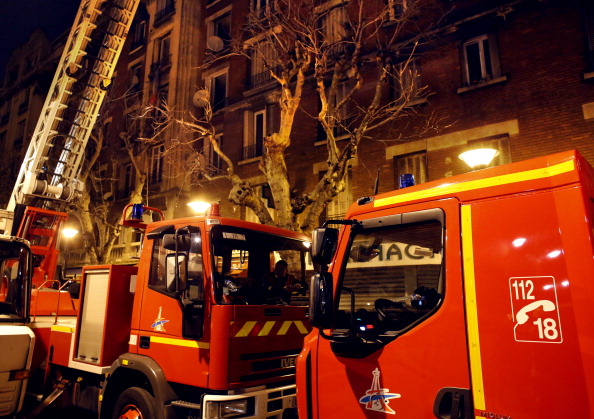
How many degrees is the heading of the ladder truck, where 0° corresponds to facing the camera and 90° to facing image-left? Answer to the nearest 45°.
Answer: approximately 315°

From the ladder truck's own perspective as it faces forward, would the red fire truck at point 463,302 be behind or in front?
in front

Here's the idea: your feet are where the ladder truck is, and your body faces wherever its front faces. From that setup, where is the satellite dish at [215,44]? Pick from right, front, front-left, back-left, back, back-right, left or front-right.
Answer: back-left

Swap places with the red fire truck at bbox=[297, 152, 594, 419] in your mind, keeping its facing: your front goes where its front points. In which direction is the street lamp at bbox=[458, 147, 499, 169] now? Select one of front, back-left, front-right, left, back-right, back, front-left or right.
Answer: front-right

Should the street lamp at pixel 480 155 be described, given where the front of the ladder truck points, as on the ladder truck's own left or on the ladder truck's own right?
on the ladder truck's own left

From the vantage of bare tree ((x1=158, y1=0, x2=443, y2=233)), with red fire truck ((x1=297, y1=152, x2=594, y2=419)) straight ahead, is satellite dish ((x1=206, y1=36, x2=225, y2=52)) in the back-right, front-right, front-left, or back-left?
back-right

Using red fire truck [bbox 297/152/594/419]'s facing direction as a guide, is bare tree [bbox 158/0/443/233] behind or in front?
in front

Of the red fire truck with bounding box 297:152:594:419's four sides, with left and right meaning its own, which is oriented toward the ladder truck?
front

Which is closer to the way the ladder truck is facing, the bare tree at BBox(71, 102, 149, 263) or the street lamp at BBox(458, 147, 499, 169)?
the street lamp

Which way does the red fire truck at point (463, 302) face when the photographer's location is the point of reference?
facing away from the viewer and to the left of the viewer

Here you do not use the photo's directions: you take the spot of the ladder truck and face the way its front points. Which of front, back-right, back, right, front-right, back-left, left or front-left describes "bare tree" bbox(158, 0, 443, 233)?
left

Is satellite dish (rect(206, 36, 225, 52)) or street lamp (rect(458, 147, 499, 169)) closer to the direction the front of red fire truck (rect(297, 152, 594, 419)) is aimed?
the satellite dish

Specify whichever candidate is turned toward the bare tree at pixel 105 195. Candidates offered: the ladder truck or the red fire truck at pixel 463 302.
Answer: the red fire truck

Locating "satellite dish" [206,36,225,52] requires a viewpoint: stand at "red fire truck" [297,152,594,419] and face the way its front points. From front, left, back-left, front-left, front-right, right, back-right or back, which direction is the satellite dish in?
front

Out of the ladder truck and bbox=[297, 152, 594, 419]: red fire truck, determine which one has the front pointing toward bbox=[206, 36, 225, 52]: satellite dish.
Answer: the red fire truck
